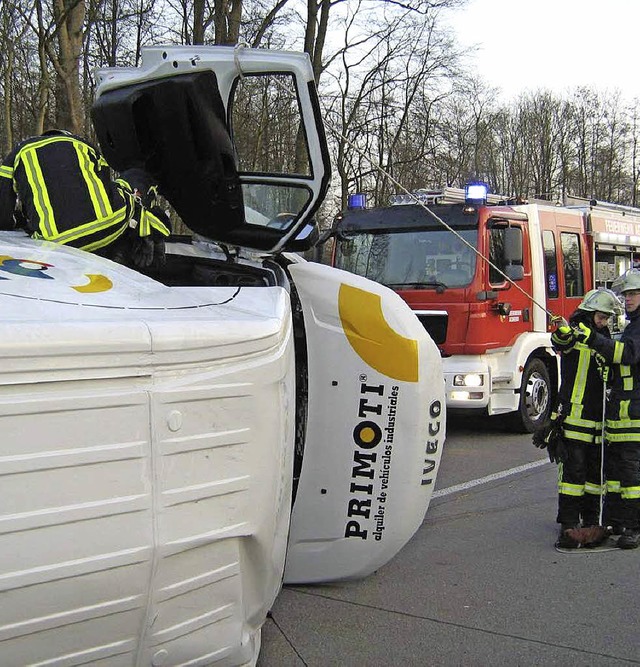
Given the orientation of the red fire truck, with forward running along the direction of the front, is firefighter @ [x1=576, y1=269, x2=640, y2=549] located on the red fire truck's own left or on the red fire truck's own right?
on the red fire truck's own left

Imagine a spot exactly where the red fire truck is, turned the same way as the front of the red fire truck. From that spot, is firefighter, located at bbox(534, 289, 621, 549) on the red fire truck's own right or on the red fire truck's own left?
on the red fire truck's own left

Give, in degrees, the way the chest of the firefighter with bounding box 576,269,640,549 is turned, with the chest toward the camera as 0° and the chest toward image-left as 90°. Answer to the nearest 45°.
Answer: approximately 45°

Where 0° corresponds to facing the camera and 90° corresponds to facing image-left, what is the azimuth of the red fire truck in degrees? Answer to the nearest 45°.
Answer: approximately 45°
